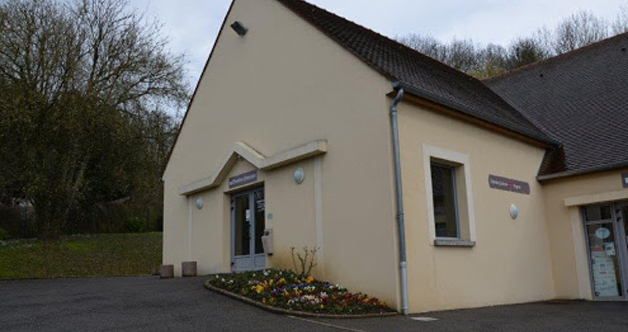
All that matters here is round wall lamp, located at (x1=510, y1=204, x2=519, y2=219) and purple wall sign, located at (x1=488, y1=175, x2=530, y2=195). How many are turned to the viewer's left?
0

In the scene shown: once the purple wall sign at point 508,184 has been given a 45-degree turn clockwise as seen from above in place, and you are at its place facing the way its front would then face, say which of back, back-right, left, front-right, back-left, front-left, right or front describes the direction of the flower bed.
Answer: front-right

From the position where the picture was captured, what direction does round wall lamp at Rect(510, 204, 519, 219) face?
facing the viewer and to the right of the viewer

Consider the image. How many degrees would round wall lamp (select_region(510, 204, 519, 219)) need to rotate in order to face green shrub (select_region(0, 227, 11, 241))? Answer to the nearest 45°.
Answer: approximately 135° to its right

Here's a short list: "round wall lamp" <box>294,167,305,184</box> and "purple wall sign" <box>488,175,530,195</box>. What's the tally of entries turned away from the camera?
0

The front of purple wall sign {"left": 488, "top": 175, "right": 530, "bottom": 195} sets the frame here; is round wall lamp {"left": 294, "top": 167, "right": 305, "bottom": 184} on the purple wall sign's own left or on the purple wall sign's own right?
on the purple wall sign's own right

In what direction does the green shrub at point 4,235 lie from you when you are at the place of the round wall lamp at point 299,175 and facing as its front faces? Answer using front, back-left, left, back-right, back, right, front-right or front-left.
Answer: right

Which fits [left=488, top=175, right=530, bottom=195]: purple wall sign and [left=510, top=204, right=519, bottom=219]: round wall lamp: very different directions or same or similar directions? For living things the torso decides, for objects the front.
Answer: same or similar directions

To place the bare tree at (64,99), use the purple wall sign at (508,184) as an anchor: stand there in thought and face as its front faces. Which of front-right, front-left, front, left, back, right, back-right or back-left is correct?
back-right

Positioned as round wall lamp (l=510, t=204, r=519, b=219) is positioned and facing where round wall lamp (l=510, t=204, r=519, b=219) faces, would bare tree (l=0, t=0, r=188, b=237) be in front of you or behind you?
behind

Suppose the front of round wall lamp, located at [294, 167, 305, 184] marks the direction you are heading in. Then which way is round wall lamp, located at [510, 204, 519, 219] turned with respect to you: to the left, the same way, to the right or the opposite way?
to the left

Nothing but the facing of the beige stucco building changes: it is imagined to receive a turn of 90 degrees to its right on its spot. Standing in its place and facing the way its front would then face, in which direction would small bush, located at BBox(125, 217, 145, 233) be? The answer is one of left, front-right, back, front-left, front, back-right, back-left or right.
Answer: front

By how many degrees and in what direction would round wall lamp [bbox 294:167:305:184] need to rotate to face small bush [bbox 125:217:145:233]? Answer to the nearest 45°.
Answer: approximately 90° to its right

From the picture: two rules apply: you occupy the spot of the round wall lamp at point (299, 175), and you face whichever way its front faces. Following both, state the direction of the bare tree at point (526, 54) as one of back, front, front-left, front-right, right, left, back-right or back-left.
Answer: back
